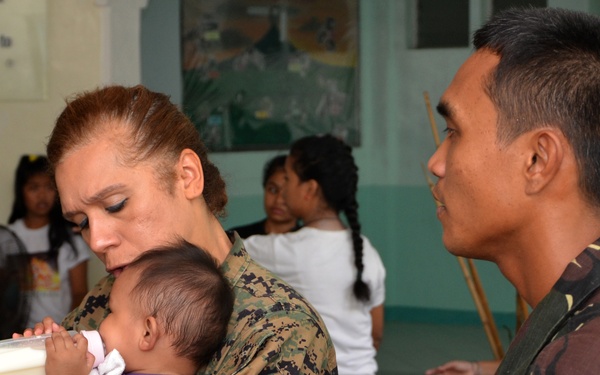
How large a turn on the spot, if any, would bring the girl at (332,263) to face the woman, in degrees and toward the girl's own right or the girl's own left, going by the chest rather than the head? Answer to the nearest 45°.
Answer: approximately 135° to the girl's own left

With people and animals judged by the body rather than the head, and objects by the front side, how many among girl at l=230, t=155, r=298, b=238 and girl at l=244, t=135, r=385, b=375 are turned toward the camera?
1

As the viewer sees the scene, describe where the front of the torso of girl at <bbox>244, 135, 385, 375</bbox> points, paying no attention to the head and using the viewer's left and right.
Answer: facing away from the viewer and to the left of the viewer

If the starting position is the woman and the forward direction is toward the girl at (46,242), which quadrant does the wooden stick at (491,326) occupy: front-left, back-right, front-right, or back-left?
front-right

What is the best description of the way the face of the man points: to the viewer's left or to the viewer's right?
to the viewer's left

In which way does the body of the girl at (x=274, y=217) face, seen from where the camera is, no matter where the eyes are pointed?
toward the camera

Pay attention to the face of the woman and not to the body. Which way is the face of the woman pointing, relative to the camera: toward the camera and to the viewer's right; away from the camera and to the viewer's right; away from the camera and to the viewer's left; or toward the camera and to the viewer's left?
toward the camera and to the viewer's left

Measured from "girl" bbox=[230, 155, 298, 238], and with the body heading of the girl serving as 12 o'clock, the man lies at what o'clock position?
The man is roughly at 12 o'clock from the girl.

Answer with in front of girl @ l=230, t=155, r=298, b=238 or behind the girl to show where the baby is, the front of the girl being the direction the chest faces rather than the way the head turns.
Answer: in front

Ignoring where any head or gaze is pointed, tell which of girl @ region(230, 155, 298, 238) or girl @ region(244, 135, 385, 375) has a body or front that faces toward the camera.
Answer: girl @ region(230, 155, 298, 238)

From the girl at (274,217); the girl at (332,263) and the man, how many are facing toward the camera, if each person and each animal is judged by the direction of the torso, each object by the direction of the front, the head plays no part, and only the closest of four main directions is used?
1

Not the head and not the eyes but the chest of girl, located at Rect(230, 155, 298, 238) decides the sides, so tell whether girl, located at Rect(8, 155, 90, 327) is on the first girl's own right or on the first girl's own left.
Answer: on the first girl's own right

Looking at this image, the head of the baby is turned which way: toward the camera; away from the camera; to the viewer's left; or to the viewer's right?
to the viewer's left

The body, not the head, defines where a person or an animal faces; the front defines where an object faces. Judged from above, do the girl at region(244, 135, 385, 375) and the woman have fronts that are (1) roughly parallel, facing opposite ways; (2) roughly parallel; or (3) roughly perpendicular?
roughly perpendicular

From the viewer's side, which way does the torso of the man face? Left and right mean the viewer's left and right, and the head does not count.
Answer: facing to the left of the viewer
